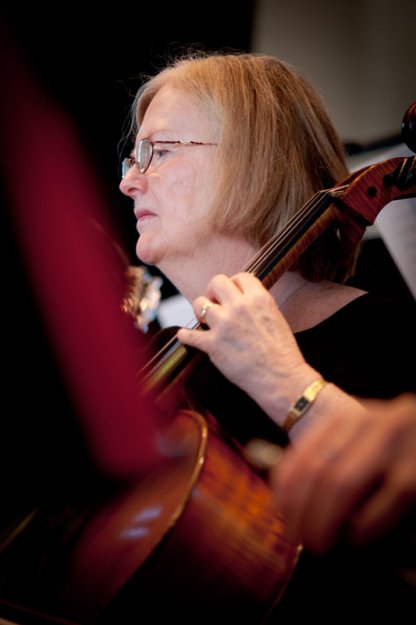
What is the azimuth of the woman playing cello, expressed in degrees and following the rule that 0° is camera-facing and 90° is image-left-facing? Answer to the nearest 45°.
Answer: approximately 45°
